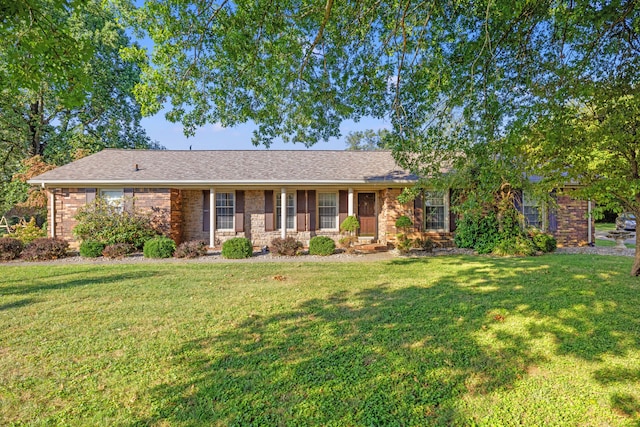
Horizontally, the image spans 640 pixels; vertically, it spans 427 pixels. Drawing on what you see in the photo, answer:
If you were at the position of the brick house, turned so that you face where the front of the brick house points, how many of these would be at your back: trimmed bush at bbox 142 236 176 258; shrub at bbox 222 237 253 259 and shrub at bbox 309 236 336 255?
0

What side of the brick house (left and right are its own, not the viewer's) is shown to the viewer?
front

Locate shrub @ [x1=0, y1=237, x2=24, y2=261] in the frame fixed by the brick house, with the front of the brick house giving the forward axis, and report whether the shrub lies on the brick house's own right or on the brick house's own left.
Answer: on the brick house's own right

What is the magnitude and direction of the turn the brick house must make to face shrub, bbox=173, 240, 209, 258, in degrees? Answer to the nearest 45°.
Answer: approximately 45° to its right

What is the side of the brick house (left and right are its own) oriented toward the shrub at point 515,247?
left

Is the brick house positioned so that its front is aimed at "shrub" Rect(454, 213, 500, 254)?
no

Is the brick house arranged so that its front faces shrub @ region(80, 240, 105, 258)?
no

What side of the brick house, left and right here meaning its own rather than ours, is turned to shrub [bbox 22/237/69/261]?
right

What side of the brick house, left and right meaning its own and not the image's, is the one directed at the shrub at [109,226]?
right

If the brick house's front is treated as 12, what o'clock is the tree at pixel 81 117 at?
The tree is roughly at 4 o'clock from the brick house.

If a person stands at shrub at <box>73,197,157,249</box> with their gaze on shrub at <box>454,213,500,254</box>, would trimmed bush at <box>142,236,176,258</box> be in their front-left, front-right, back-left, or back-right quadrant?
front-right

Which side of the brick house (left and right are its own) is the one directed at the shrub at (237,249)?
front

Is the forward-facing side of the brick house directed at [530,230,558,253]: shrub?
no

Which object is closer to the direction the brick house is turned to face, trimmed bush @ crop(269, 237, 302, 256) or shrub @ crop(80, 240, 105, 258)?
the trimmed bush
